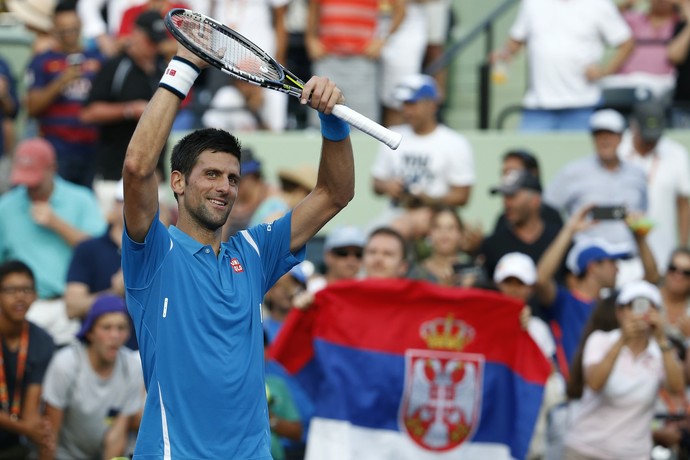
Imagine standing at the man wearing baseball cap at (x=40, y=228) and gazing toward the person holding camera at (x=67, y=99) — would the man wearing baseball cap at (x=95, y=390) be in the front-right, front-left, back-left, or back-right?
back-right

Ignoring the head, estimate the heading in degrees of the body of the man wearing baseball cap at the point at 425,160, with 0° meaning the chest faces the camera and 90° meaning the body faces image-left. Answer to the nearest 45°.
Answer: approximately 45°

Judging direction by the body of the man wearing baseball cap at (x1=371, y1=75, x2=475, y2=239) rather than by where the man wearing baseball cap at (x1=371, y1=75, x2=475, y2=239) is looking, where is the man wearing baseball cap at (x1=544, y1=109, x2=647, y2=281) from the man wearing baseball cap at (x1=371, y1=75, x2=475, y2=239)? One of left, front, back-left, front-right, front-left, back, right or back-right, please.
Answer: back-left

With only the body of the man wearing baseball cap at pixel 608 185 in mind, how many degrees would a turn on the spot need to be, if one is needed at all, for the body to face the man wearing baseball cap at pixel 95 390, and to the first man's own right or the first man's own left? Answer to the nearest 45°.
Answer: approximately 45° to the first man's own right

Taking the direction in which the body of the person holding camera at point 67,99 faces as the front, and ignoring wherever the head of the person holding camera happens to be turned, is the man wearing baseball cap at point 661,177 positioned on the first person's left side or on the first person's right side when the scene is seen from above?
on the first person's left side

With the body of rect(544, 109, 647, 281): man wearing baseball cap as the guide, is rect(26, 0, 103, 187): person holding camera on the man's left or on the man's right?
on the man's right

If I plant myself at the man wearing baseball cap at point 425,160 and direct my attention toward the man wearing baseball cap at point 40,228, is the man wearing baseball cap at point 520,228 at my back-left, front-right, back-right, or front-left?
back-left
